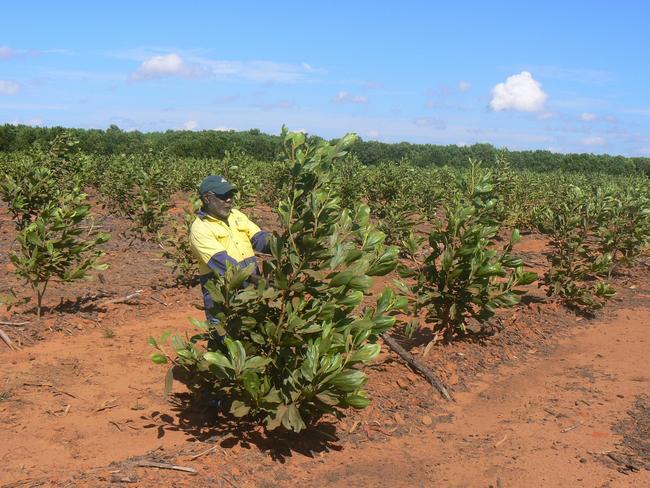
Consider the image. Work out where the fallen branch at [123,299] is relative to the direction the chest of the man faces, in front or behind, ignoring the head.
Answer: behind

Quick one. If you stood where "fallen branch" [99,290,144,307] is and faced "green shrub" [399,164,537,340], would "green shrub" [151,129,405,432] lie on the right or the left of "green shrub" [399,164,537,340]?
right

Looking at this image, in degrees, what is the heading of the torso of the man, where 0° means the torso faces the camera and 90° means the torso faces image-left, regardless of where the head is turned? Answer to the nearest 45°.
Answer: approximately 315°

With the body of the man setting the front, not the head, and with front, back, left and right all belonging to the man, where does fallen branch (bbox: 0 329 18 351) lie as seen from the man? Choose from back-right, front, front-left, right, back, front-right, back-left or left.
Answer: back

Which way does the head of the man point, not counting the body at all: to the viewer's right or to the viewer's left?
to the viewer's right
